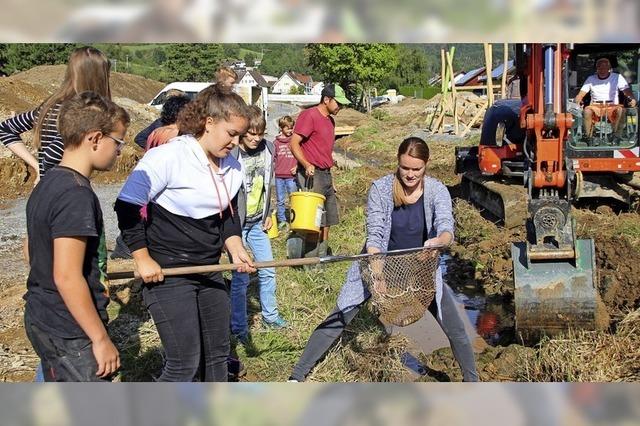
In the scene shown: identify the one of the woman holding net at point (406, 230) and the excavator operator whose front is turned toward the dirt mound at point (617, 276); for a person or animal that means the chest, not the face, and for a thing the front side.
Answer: the excavator operator

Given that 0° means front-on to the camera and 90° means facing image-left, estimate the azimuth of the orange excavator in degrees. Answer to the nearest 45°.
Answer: approximately 0°

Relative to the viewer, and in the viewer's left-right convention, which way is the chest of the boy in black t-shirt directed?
facing to the right of the viewer

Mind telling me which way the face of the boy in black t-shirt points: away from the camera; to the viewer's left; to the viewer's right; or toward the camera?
to the viewer's right

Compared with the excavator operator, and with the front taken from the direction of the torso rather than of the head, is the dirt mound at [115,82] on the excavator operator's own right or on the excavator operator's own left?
on the excavator operator's own right

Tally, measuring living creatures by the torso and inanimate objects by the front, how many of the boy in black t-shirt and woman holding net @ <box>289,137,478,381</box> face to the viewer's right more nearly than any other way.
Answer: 1

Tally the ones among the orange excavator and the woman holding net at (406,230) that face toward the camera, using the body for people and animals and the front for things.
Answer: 2

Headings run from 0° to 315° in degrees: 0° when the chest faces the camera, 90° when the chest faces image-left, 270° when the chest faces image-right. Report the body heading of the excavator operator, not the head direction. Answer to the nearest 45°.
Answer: approximately 0°
